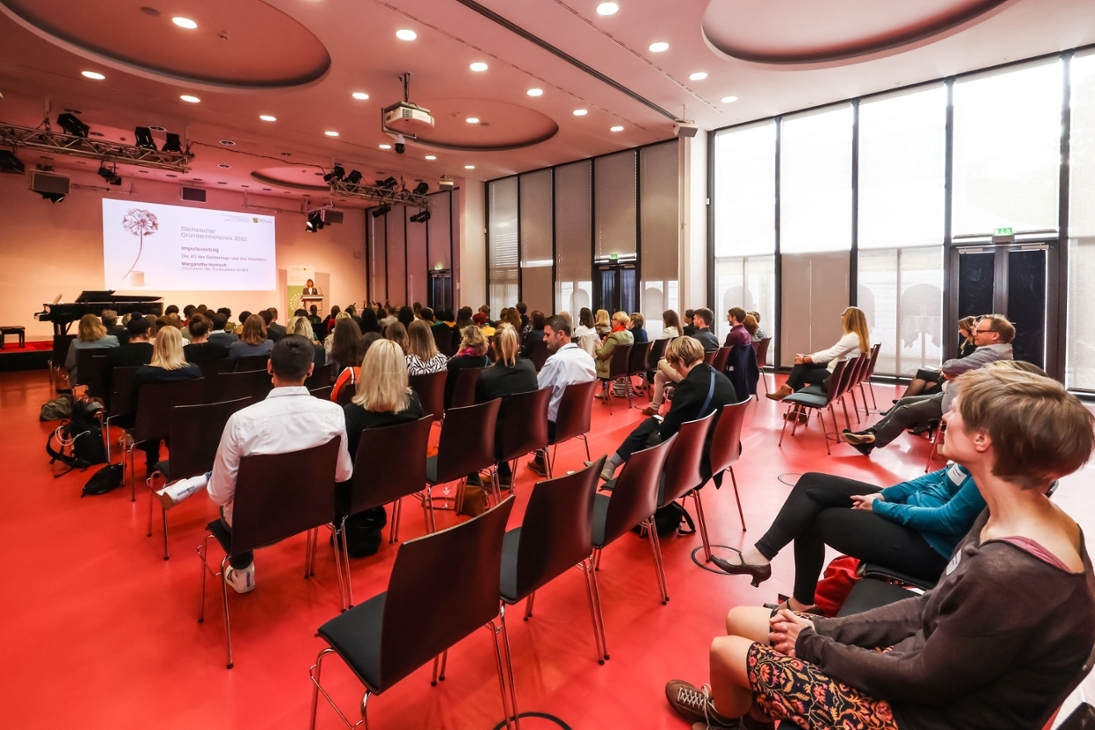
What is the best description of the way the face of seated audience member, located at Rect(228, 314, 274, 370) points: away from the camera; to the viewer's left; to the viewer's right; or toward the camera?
away from the camera

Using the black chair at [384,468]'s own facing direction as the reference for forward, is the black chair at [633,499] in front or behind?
behind

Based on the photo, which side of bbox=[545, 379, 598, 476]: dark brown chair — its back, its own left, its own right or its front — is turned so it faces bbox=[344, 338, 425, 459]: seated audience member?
left

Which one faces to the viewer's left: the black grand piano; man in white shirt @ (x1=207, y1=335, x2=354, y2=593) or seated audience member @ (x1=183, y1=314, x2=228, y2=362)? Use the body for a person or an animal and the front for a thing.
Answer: the black grand piano

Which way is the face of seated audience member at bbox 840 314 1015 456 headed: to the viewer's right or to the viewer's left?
to the viewer's left

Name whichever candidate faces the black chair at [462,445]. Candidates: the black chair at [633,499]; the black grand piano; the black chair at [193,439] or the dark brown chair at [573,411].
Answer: the black chair at [633,499]

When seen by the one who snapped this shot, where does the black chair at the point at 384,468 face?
facing away from the viewer and to the left of the viewer

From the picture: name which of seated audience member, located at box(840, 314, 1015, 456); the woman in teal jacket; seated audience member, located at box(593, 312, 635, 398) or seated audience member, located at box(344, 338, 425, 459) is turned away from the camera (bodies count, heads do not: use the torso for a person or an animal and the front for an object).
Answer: seated audience member, located at box(344, 338, 425, 459)

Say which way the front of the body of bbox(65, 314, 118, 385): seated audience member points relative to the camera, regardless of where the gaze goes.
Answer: away from the camera

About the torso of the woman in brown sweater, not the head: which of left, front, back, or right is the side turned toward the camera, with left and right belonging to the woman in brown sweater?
left

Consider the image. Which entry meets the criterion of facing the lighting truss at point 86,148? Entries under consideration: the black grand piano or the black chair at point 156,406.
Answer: the black chair

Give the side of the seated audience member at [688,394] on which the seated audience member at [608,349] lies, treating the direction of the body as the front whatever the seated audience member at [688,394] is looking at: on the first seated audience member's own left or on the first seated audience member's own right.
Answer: on the first seated audience member's own right
